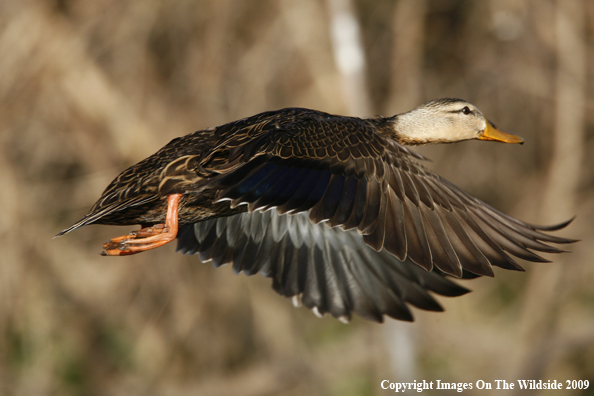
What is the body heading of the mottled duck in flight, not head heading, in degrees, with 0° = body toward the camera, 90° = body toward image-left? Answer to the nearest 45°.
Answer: approximately 270°
